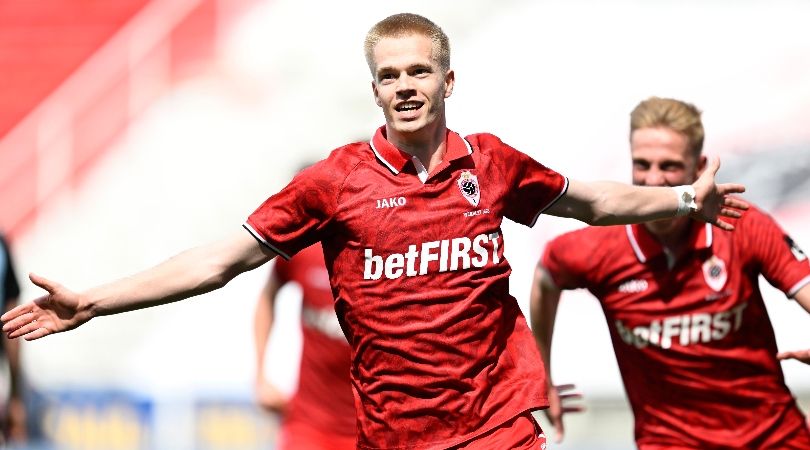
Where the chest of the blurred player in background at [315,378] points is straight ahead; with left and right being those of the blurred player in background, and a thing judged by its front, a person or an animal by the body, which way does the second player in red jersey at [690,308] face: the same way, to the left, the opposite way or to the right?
the same way

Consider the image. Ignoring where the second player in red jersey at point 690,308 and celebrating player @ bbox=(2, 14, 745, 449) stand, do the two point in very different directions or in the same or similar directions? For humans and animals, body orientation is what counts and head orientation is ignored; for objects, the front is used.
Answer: same or similar directions

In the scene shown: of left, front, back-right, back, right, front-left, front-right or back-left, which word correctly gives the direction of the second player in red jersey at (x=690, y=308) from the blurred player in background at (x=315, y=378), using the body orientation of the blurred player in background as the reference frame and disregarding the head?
front-left

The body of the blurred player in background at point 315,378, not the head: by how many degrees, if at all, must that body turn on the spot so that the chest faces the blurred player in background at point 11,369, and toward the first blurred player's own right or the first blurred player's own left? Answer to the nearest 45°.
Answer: approximately 90° to the first blurred player's own right

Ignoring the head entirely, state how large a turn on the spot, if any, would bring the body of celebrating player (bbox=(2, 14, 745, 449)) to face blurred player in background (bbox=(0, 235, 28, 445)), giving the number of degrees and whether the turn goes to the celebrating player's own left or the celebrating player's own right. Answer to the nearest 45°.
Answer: approximately 135° to the celebrating player's own right

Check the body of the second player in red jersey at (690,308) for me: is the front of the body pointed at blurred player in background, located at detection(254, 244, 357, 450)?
no

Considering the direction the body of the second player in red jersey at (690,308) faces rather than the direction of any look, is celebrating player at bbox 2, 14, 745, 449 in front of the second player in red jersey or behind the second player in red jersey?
in front

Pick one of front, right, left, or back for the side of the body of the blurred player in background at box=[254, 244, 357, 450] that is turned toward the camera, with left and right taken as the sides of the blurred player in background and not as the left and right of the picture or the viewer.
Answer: front

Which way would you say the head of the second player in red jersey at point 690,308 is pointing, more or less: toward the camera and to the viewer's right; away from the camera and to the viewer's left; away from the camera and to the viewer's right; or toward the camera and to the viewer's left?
toward the camera and to the viewer's left

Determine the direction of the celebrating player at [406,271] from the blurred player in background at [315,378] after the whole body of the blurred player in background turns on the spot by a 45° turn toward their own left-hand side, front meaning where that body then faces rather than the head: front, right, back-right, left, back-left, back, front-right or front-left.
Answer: front-right
